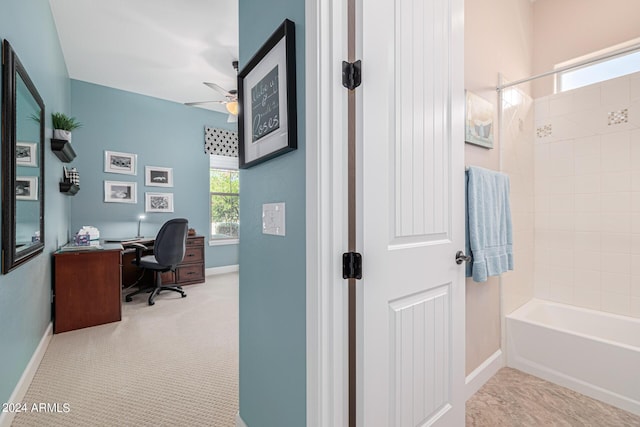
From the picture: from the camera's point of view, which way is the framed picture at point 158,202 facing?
toward the camera

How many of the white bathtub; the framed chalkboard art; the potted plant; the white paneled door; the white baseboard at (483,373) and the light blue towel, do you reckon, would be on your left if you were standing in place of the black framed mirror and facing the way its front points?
1

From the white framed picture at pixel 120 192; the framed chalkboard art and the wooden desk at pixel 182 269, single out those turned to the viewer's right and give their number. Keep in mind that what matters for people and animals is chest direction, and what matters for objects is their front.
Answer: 0

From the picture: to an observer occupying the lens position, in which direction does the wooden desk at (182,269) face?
facing the viewer

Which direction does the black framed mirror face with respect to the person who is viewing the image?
facing to the right of the viewer

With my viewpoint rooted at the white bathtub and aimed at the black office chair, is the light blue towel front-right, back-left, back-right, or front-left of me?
front-left

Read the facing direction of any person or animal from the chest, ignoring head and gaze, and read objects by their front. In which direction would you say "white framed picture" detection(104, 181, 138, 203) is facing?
toward the camera

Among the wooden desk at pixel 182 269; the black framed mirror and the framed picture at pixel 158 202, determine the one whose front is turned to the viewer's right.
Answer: the black framed mirror

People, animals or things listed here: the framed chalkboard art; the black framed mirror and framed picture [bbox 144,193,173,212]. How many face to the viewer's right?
1

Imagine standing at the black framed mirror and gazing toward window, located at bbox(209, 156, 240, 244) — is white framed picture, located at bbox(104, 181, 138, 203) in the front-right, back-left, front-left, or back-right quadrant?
front-left
